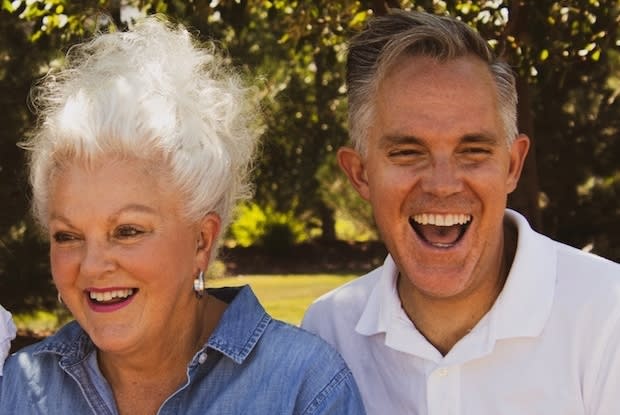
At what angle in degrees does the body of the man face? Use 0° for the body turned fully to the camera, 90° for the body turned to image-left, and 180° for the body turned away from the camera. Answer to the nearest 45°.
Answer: approximately 0°

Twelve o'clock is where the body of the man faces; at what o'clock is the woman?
The woman is roughly at 2 o'clock from the man.
